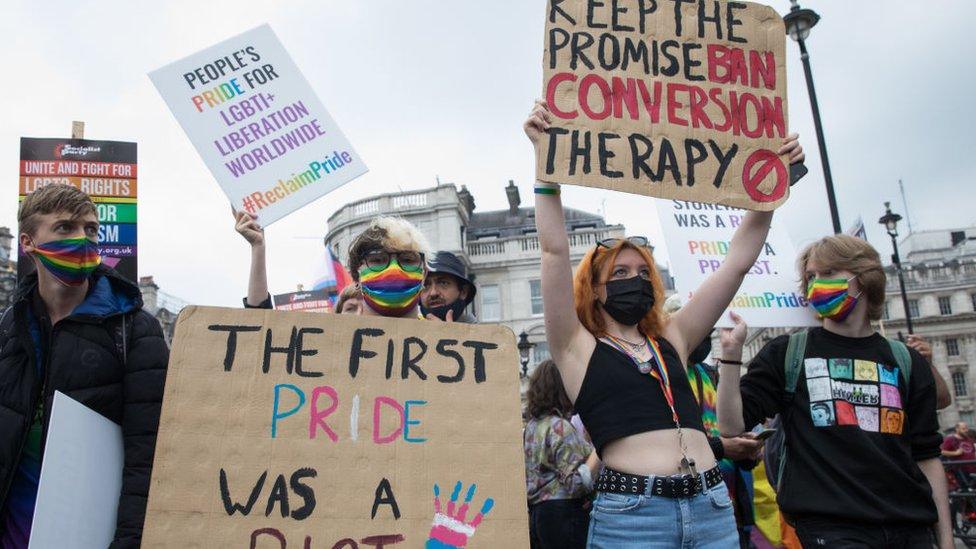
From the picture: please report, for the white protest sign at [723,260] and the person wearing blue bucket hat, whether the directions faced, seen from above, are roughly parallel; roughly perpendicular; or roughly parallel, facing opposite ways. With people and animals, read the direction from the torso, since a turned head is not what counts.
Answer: roughly parallel

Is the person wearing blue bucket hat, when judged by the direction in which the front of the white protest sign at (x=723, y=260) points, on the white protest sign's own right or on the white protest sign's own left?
on the white protest sign's own right

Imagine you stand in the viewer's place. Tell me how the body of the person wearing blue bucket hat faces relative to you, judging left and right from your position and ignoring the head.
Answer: facing the viewer and to the left of the viewer

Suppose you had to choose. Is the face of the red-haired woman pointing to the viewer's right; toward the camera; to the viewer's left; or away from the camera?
toward the camera

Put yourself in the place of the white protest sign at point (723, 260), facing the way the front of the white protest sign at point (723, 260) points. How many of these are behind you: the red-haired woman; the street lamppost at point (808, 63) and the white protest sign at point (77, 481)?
1

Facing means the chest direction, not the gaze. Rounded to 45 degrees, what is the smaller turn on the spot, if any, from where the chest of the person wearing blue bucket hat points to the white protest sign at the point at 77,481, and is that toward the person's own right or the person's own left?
0° — they already face it

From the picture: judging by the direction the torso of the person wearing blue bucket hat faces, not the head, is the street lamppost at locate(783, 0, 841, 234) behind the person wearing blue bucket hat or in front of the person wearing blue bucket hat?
behind

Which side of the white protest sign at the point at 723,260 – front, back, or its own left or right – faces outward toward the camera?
front

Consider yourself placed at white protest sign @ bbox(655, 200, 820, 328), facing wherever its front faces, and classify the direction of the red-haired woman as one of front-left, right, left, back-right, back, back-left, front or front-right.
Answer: front

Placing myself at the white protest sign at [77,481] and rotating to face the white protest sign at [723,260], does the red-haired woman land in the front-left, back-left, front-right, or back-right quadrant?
front-right

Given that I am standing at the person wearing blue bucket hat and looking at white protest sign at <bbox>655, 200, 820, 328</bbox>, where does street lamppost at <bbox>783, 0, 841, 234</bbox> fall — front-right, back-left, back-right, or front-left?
front-left

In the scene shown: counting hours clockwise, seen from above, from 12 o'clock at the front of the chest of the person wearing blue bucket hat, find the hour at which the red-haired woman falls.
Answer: The red-haired woman is roughly at 10 o'clock from the person wearing blue bucket hat.

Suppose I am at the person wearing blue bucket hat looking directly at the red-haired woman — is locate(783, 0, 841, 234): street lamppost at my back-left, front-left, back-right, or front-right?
back-left

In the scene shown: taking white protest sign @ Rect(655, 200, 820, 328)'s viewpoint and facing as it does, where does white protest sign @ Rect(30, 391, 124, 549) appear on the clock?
white protest sign @ Rect(30, 391, 124, 549) is roughly at 1 o'clock from white protest sign @ Rect(655, 200, 820, 328).

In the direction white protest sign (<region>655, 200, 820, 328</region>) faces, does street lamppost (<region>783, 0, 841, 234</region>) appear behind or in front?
behind

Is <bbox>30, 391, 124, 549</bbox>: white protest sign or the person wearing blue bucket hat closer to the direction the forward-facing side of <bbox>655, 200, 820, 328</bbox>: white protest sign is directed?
the white protest sign

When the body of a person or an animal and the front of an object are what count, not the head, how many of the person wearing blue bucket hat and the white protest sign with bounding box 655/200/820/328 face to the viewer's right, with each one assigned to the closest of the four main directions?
0
